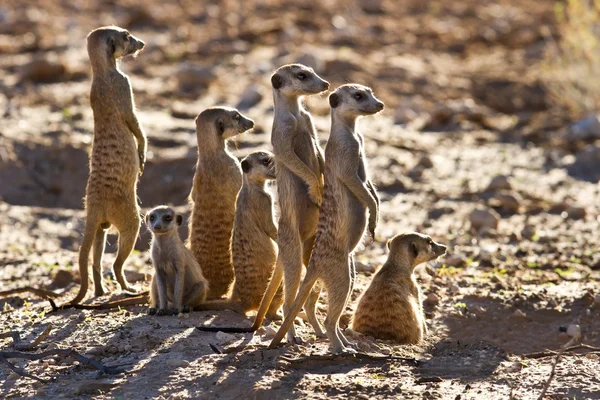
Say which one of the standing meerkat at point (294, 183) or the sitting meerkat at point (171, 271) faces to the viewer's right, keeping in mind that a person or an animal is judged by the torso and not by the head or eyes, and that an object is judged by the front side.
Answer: the standing meerkat

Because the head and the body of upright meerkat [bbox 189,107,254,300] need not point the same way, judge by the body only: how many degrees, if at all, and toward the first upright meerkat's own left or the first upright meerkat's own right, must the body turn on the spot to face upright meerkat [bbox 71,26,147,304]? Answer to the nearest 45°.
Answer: approximately 135° to the first upright meerkat's own left

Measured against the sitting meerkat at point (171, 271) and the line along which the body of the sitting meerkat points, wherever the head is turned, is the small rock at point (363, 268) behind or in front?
behind

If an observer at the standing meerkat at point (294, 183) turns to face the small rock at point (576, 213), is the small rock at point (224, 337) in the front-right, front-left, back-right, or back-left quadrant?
back-left

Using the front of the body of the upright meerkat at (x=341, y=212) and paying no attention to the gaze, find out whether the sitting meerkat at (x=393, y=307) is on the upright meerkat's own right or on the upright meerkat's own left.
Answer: on the upright meerkat's own left

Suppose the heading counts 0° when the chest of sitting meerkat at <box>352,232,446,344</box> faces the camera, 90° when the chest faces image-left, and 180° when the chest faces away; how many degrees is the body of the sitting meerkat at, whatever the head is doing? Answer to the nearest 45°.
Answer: approximately 225°

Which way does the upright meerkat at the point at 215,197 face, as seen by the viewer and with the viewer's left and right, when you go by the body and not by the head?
facing away from the viewer and to the right of the viewer

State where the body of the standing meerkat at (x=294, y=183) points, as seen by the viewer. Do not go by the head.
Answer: to the viewer's right

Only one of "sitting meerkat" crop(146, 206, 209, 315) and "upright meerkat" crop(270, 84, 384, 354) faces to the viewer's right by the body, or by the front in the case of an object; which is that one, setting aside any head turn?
the upright meerkat

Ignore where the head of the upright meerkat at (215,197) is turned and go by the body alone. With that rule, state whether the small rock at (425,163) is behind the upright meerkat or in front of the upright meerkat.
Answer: in front

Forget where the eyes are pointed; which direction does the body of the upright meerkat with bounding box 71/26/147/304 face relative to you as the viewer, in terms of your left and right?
facing away from the viewer and to the right of the viewer

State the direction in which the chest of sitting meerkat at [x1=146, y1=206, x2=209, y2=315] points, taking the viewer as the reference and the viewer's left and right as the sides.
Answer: facing the viewer and to the left of the viewer

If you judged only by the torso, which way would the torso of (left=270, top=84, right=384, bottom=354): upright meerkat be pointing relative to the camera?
to the viewer's right
